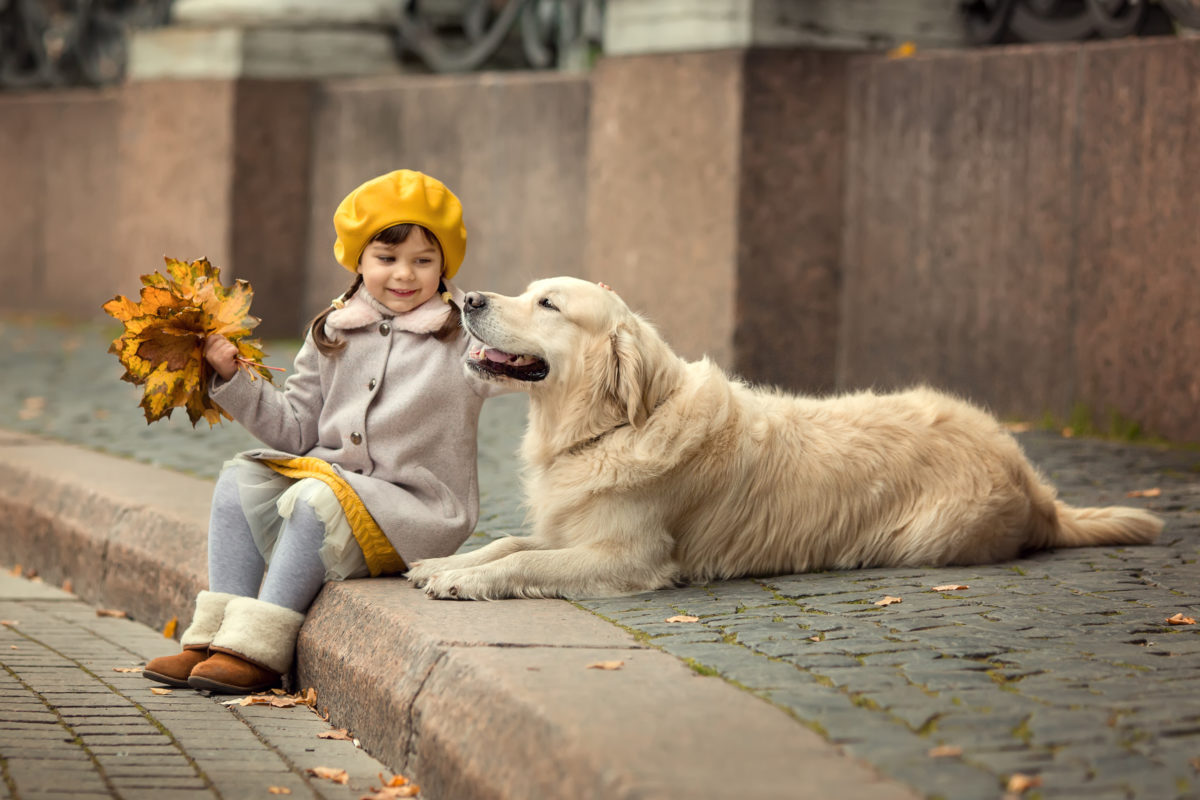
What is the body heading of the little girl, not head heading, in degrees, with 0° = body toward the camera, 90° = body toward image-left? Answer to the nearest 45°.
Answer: approximately 45°

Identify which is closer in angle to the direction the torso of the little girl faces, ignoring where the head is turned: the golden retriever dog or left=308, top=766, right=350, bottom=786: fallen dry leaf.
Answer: the fallen dry leaf

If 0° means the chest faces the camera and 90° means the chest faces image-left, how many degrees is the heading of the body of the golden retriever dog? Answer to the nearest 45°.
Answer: approximately 90°

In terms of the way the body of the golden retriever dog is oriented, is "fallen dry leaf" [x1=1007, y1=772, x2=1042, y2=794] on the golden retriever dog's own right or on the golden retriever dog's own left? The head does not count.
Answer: on the golden retriever dog's own left

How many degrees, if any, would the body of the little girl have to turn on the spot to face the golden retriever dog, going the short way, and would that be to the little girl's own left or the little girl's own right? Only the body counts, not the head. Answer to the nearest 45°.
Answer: approximately 135° to the little girl's own left

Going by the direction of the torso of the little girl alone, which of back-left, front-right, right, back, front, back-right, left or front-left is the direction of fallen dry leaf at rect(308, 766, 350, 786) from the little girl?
front-left

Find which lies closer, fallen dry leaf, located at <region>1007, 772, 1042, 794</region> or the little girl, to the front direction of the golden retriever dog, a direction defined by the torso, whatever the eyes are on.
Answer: the little girl

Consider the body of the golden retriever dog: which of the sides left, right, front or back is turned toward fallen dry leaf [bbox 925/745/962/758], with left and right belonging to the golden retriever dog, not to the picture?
left

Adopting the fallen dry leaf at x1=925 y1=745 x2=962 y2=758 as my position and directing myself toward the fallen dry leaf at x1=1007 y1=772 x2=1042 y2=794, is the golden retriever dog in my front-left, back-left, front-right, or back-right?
back-left
